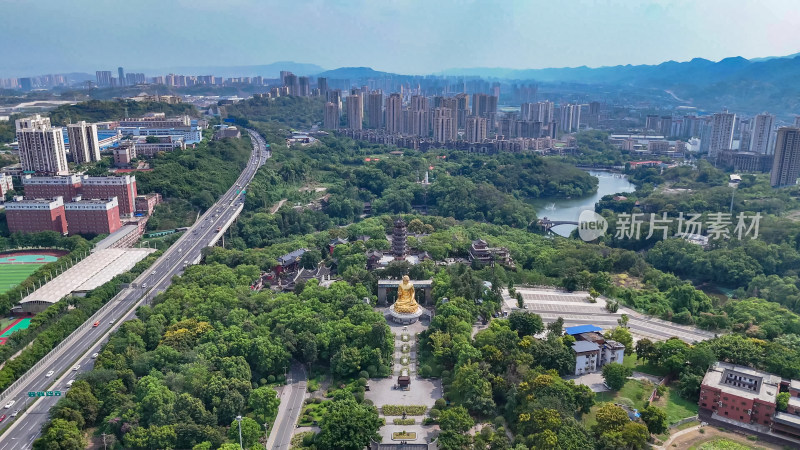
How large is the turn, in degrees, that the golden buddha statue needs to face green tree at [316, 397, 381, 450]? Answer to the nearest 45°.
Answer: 0° — it already faces it

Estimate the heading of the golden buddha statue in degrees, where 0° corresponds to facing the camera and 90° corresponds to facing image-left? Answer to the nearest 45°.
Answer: approximately 0°

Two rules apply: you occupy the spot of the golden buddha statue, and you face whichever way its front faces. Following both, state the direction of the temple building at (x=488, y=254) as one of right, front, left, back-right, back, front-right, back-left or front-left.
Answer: back-left

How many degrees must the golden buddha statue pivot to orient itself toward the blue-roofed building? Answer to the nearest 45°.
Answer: approximately 45° to its left

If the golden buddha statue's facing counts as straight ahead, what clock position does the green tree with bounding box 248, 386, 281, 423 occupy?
The green tree is roughly at 1 o'clock from the golden buddha statue.

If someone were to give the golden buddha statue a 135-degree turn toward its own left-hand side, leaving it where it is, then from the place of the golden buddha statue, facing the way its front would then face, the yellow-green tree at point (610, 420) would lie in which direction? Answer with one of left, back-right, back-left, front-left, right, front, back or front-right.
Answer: right

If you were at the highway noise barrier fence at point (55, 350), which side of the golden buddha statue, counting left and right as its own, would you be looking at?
right

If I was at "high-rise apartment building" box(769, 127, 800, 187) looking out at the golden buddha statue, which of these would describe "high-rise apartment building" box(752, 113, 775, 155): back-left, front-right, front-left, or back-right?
back-right

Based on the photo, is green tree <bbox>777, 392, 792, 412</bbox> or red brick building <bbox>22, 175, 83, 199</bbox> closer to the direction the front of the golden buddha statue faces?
the green tree

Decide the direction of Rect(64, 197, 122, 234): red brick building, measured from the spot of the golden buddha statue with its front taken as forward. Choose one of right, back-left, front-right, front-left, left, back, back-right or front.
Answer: back-right

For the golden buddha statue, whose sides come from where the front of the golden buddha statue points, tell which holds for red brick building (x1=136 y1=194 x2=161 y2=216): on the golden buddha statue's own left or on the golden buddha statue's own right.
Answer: on the golden buddha statue's own right

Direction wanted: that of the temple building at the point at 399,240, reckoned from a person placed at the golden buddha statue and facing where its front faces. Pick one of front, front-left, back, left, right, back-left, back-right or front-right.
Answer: back

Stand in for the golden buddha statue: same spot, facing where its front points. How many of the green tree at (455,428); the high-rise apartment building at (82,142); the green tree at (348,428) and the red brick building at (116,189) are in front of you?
2

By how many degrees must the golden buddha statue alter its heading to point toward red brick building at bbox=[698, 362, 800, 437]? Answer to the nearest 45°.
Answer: approximately 45° to its left
